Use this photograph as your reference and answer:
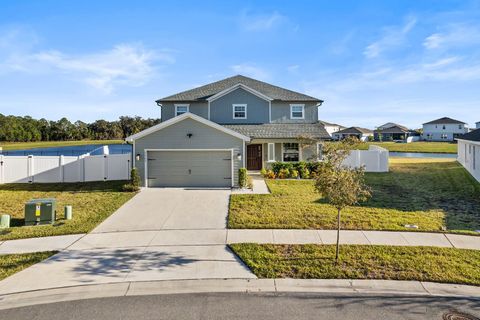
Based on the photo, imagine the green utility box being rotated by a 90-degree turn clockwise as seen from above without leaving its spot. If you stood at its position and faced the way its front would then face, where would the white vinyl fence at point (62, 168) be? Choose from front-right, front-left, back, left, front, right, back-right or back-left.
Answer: right

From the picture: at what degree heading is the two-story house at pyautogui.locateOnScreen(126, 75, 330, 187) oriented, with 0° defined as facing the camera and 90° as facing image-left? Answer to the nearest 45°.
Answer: approximately 0°

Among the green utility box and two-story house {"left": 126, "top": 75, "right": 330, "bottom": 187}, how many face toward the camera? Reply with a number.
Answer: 2

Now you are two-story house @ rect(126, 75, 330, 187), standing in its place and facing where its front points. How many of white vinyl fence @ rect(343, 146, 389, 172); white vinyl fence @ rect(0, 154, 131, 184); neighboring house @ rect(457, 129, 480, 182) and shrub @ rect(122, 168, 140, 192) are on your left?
2

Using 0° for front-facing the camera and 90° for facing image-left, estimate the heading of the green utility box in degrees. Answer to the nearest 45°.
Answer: approximately 0°

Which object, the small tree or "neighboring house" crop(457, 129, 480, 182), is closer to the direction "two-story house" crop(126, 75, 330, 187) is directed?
the small tree

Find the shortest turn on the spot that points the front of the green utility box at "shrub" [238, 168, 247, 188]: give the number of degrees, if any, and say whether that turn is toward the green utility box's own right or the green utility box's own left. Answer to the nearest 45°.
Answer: approximately 90° to the green utility box's own left

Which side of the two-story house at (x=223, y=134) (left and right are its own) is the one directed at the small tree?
front

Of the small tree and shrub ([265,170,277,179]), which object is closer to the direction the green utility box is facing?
the small tree

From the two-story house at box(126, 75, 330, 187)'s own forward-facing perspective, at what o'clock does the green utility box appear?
The green utility box is roughly at 1 o'clock from the two-story house.
